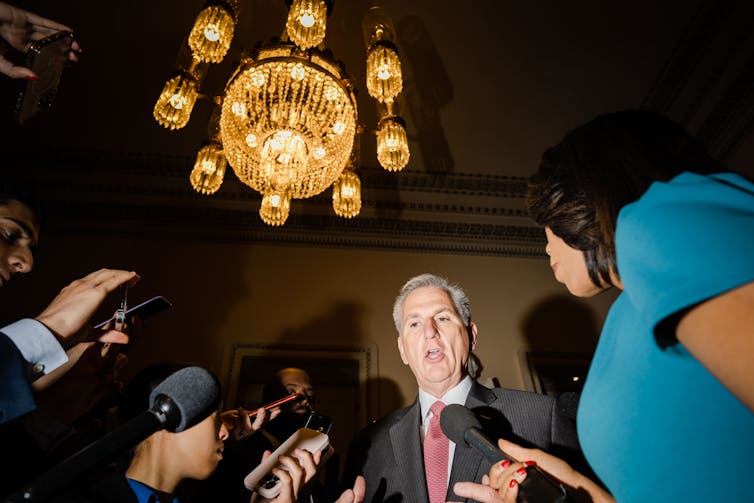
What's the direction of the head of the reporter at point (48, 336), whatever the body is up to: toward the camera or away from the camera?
toward the camera

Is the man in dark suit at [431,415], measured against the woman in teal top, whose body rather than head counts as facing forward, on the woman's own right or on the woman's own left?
on the woman's own right

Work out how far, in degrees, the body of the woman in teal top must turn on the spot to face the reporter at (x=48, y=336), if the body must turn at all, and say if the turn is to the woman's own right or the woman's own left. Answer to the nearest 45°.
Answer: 0° — they already face them

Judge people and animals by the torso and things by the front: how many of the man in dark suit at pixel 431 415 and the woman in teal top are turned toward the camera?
1

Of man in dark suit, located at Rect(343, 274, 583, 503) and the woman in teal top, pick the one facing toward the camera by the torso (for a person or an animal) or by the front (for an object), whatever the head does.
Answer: the man in dark suit

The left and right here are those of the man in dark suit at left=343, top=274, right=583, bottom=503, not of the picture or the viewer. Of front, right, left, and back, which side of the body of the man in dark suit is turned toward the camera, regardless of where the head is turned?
front

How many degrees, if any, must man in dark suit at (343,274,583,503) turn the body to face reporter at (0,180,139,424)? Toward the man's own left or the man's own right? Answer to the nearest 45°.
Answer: approximately 45° to the man's own right

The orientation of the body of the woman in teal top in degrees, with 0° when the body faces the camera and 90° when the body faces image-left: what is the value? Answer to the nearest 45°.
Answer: approximately 90°

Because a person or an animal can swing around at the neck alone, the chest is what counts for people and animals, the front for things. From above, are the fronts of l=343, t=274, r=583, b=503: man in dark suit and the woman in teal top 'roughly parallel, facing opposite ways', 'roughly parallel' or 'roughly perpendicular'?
roughly perpendicular
